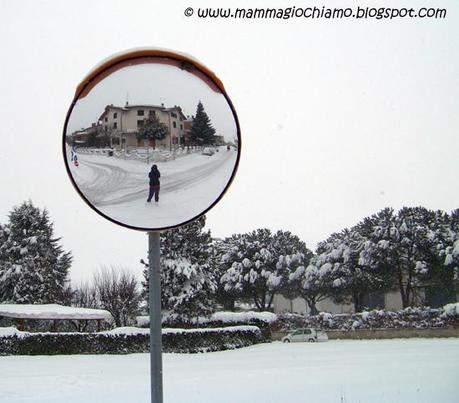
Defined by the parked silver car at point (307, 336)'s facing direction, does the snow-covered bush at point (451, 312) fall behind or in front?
behind

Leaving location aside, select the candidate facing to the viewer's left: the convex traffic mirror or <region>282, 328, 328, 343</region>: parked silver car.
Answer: the parked silver car

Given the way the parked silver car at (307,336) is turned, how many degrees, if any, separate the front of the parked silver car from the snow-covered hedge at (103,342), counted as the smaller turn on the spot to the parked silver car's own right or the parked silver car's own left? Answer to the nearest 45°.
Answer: approximately 45° to the parked silver car's own left

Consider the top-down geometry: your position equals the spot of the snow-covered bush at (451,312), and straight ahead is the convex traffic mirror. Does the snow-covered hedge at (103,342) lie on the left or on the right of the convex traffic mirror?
right

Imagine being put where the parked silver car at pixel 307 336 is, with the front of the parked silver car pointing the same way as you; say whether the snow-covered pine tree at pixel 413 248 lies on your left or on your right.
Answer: on your right

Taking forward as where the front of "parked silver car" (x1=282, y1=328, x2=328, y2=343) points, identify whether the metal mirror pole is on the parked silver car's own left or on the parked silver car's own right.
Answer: on the parked silver car's own left

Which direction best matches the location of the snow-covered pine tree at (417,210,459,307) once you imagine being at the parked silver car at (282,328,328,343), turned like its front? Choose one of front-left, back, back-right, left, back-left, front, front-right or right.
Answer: back-right

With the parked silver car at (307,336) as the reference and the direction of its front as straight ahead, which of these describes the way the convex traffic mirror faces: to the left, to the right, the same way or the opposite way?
to the left

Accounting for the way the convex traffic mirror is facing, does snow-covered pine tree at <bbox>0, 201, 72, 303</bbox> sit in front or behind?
behind

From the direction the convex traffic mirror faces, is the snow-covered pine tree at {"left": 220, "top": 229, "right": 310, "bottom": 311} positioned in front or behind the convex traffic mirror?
behind

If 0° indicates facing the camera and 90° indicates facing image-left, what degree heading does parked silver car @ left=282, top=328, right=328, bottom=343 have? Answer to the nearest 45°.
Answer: approximately 90°

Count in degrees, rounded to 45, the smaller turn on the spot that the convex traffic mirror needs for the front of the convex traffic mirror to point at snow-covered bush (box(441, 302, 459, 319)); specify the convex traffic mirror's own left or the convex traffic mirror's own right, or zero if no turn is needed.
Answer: approximately 135° to the convex traffic mirror's own left

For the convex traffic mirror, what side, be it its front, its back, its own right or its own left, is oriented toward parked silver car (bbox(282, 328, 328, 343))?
back

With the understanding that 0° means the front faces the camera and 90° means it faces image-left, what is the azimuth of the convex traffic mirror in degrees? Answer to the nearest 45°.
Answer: approximately 0°

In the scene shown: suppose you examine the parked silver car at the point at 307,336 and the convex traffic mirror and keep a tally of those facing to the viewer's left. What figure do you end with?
1

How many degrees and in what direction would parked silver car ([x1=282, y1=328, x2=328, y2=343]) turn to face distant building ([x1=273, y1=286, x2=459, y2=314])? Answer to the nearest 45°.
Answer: approximately 90° to its right
